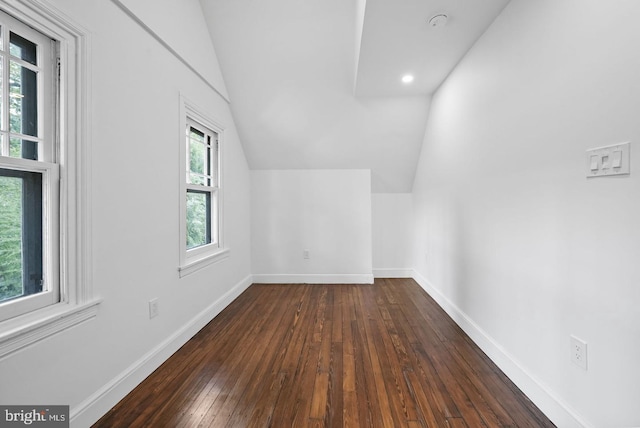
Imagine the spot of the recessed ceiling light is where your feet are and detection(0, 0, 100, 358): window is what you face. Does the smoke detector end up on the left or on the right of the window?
left

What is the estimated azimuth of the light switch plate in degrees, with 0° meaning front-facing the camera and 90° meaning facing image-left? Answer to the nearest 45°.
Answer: approximately 45°

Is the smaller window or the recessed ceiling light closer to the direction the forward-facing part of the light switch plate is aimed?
the smaller window

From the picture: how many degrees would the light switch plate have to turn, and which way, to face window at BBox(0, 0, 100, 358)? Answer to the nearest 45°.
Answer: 0° — it already faces it

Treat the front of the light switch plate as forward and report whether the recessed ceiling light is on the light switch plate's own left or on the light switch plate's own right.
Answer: on the light switch plate's own right
